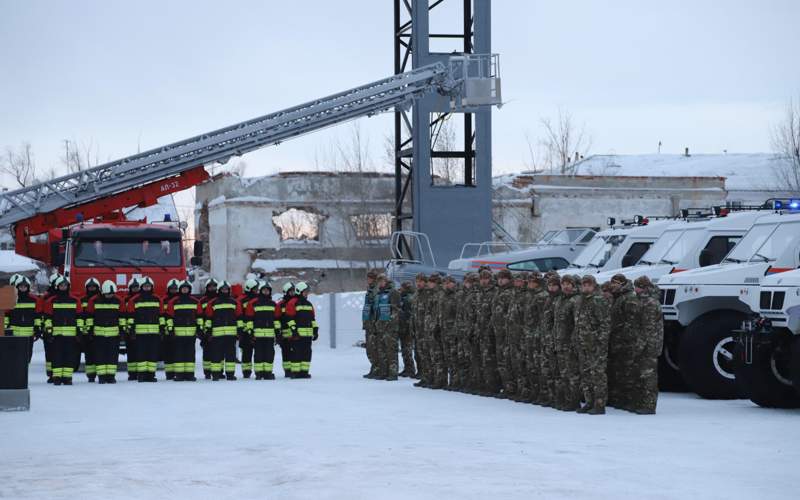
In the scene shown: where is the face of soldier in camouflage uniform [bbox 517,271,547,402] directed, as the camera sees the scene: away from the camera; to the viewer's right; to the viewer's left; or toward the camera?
toward the camera

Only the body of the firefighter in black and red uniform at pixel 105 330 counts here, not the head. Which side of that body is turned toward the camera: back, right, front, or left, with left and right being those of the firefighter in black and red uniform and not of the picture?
front

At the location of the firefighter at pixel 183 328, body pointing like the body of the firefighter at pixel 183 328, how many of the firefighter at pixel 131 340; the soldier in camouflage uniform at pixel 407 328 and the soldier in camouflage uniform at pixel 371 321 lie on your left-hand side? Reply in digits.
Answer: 2

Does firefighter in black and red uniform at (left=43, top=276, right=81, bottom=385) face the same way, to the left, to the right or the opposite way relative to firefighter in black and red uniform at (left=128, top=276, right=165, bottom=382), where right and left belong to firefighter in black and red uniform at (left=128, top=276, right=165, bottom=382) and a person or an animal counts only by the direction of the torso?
the same way

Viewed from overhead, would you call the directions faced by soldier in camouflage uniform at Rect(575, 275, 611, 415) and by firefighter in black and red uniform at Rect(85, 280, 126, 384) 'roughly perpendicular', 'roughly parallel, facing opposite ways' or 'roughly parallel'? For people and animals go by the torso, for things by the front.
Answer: roughly perpendicular

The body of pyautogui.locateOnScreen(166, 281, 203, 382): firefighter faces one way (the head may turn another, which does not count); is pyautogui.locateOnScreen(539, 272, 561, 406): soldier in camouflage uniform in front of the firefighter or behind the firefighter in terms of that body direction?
in front

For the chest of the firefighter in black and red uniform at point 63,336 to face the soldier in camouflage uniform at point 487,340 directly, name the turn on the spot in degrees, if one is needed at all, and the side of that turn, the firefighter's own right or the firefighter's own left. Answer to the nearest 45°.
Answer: approximately 45° to the firefighter's own left

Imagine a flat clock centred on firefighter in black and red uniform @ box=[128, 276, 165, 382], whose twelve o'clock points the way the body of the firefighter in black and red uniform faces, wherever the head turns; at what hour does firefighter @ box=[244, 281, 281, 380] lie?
The firefighter is roughly at 9 o'clock from the firefighter in black and red uniform.

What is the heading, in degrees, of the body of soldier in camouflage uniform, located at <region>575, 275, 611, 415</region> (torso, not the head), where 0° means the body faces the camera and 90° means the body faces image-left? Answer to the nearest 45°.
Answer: approximately 45°

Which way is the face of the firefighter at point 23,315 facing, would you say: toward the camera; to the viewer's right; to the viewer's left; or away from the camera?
toward the camera

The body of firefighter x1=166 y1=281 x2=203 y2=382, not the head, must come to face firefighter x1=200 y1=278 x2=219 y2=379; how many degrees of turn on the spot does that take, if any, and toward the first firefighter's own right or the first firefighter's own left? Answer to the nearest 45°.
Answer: approximately 135° to the first firefighter's own left

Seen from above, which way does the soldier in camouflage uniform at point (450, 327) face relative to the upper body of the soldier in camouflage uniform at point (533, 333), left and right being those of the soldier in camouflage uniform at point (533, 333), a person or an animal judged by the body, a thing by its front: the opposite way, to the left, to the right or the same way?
the same way

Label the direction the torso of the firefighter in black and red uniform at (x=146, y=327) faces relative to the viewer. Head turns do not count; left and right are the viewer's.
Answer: facing the viewer

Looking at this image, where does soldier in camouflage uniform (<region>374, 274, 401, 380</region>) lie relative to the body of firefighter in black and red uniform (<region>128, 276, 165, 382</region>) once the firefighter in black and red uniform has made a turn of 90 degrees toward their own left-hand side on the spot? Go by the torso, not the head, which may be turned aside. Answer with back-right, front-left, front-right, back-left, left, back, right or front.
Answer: front

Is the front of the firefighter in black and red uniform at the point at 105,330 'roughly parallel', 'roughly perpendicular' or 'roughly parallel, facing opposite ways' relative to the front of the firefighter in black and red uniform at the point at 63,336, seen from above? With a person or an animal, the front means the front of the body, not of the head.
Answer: roughly parallel

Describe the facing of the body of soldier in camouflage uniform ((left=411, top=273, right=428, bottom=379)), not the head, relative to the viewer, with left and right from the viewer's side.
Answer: facing the viewer and to the left of the viewer

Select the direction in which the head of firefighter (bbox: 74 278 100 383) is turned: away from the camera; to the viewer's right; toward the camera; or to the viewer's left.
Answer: toward the camera
